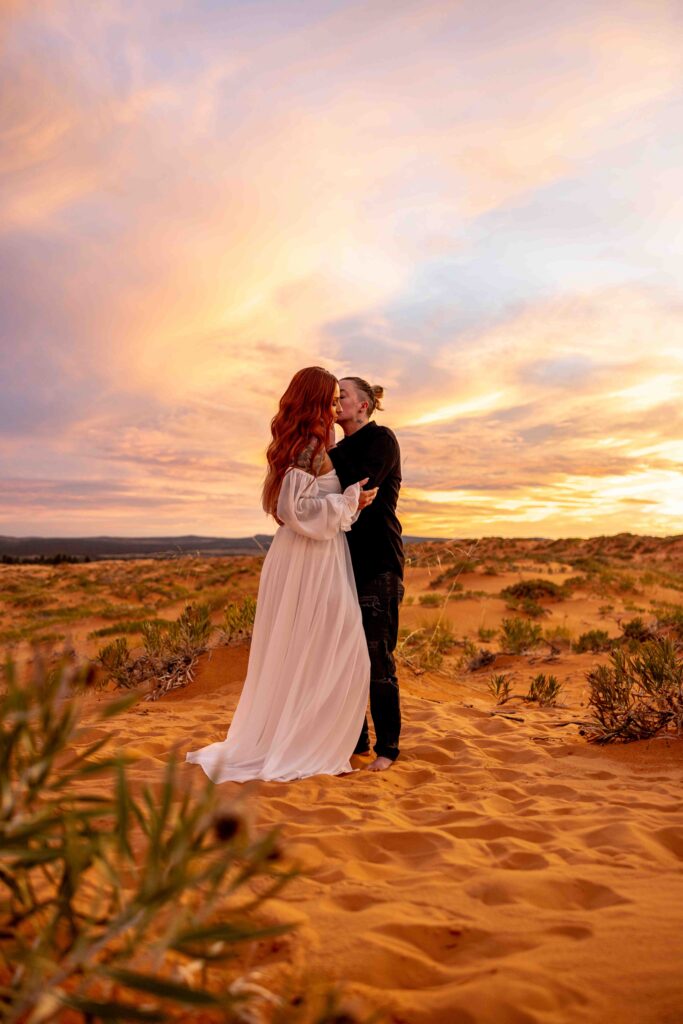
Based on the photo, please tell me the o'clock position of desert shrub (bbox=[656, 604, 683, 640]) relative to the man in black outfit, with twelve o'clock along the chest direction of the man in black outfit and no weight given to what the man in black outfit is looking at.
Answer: The desert shrub is roughly at 4 o'clock from the man in black outfit.

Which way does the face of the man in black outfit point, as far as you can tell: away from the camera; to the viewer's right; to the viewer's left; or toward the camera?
to the viewer's left

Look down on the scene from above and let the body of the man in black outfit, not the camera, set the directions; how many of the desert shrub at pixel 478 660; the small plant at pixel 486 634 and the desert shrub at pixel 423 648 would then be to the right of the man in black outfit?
3

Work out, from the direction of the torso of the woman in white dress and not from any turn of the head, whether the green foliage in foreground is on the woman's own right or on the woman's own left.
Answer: on the woman's own right

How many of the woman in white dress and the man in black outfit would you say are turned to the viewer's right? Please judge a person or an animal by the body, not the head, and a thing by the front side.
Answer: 1

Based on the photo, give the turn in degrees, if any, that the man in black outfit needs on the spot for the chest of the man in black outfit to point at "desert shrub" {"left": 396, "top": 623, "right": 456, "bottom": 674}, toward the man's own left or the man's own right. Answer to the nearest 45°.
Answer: approximately 90° to the man's own right

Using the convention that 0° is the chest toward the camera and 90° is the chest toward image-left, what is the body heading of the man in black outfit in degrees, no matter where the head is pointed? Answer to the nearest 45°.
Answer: approximately 90°

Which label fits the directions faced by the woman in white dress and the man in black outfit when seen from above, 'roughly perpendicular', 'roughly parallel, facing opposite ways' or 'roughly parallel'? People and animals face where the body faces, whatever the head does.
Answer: roughly parallel, facing opposite ways

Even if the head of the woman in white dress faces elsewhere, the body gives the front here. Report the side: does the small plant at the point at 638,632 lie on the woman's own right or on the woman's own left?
on the woman's own left

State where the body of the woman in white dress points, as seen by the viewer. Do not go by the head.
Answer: to the viewer's right

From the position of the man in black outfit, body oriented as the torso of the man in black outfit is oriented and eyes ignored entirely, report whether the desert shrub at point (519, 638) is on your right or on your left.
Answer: on your right
